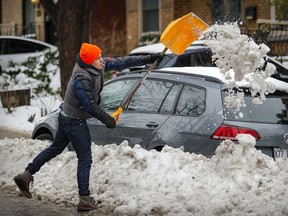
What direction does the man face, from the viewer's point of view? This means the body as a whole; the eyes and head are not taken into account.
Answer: to the viewer's right

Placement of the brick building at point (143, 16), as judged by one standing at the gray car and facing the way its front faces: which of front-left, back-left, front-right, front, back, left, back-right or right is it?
front-right

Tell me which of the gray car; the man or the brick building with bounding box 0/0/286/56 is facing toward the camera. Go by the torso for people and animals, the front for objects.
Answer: the brick building

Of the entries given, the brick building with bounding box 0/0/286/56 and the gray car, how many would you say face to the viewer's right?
0

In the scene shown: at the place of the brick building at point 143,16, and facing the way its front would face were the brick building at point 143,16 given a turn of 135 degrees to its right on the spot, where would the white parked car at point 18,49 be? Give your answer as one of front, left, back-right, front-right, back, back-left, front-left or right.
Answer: left

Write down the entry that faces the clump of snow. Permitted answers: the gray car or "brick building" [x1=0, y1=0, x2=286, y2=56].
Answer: the brick building

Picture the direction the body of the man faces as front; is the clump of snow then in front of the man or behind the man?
in front

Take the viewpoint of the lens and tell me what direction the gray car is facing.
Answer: facing away from the viewer and to the left of the viewer

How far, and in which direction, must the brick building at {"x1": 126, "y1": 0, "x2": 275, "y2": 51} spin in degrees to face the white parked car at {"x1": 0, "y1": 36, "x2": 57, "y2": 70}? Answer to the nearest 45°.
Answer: approximately 45° to its right

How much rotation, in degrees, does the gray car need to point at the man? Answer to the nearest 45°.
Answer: approximately 90° to its left

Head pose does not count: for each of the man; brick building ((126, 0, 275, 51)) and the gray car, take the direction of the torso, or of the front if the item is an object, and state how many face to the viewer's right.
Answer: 1

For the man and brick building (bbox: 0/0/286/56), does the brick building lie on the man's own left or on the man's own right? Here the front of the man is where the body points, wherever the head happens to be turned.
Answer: on the man's own left

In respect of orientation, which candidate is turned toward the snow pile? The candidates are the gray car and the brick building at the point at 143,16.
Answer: the brick building

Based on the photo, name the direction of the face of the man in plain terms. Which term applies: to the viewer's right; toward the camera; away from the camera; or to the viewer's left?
to the viewer's right

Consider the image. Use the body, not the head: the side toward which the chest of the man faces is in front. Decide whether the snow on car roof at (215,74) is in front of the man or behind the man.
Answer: in front
